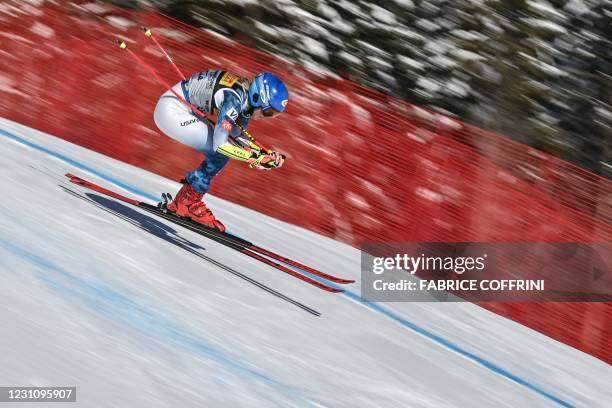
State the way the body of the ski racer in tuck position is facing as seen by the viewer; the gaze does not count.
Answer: to the viewer's right

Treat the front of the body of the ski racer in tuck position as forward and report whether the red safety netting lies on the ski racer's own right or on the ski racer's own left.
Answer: on the ski racer's own left
